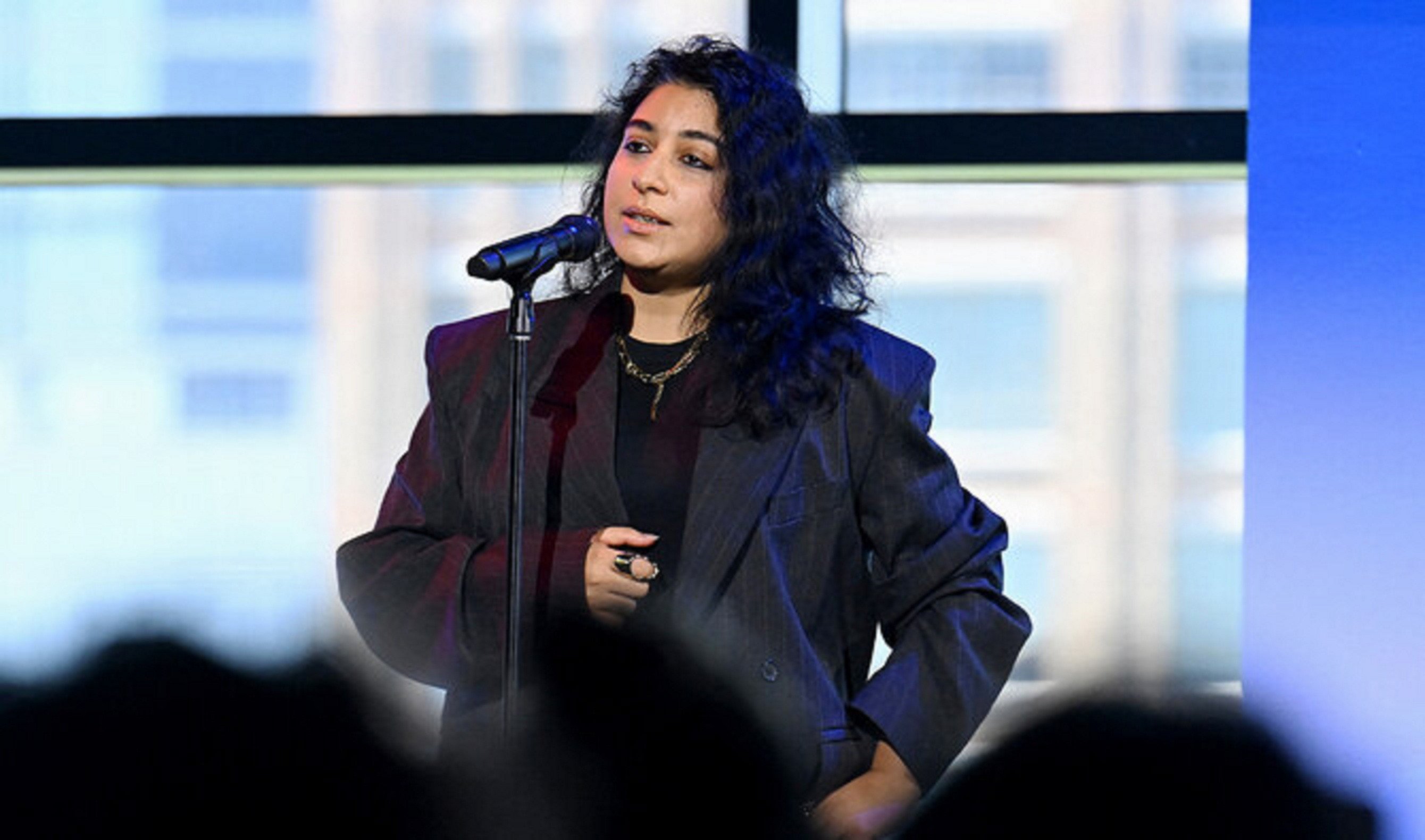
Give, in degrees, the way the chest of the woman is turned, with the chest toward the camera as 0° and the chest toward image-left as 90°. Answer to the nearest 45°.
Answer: approximately 0°
